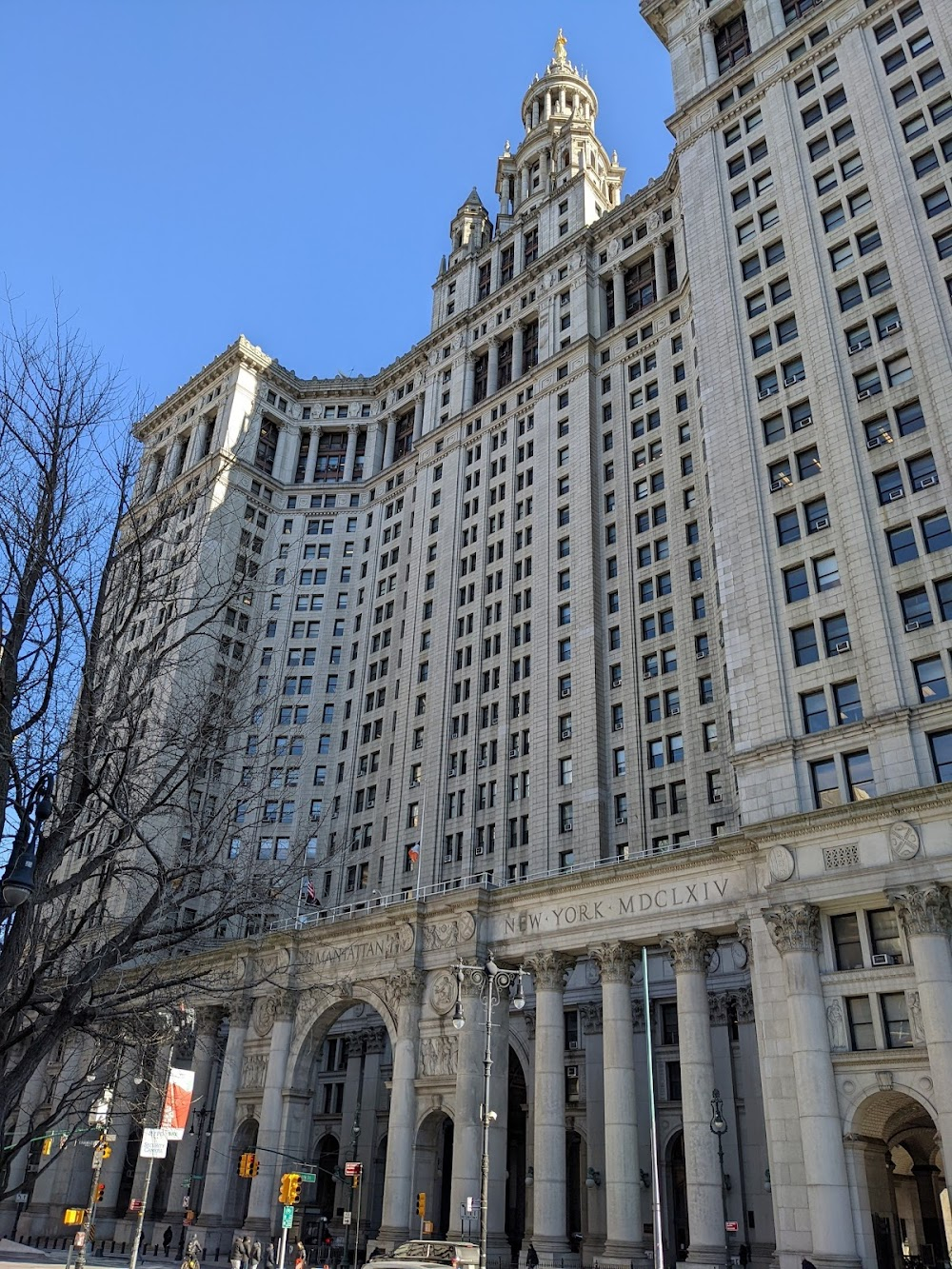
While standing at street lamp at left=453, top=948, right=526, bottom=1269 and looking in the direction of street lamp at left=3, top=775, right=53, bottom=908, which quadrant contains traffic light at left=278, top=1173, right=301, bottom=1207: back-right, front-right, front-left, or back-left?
back-right

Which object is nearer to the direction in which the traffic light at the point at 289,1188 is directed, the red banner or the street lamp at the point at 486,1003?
the street lamp

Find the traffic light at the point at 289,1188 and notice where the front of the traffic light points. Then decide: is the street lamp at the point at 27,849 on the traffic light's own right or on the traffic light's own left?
on the traffic light's own right

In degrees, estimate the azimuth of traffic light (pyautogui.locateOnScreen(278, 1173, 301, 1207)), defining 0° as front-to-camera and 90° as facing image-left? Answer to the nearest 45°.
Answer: approximately 315°

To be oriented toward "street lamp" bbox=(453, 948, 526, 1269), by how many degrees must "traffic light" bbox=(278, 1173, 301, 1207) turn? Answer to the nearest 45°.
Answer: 0° — it already faces it
